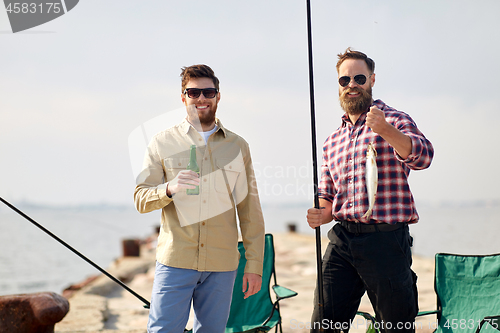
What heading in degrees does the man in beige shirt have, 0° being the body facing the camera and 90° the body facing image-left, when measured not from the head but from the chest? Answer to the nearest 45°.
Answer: approximately 0°

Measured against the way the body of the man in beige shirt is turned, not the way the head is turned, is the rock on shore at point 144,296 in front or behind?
behind

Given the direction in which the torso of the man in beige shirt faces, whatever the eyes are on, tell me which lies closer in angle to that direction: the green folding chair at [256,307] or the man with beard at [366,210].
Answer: the man with beard

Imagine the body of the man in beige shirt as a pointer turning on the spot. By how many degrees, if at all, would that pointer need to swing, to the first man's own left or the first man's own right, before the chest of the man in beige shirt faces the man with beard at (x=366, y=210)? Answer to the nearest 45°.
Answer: approximately 90° to the first man's own left
